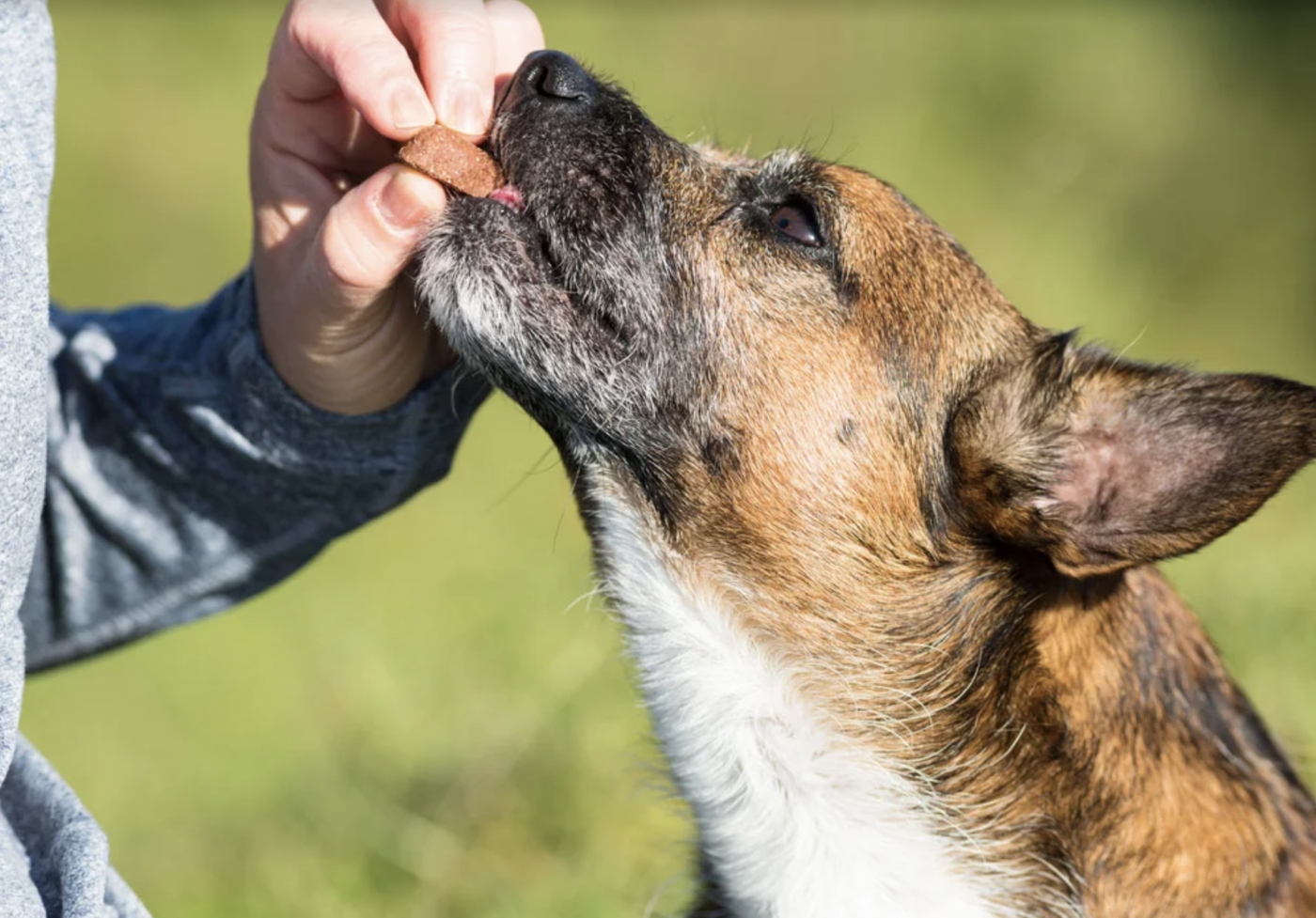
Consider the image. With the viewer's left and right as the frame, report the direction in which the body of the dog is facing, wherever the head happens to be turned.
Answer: facing to the left of the viewer
